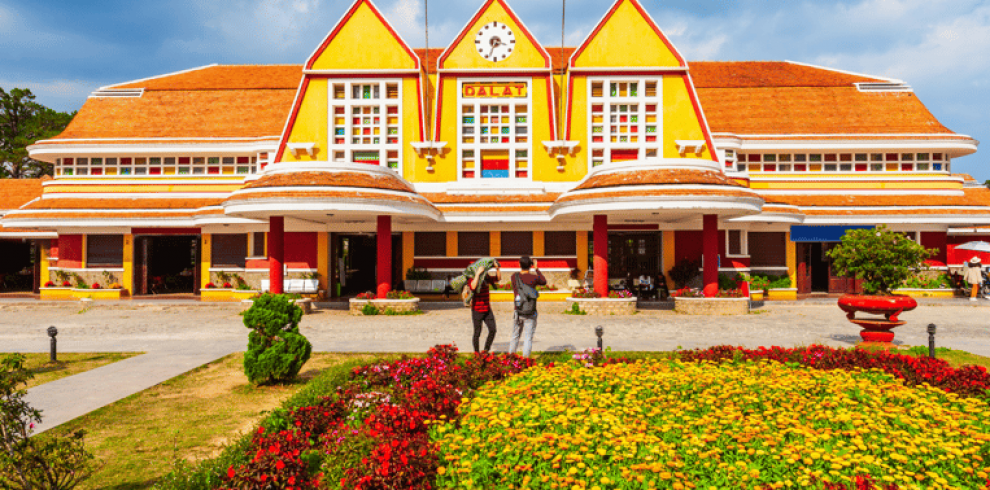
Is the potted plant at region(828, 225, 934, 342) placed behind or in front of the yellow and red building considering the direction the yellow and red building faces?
in front

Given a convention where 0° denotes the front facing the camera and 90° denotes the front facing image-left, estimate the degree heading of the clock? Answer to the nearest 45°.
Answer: approximately 0°

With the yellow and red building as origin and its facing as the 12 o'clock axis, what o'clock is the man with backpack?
The man with backpack is roughly at 12 o'clock from the yellow and red building.

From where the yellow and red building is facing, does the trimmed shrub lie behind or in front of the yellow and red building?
in front

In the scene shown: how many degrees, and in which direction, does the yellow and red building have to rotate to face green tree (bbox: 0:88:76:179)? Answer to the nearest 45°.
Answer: approximately 135° to its right

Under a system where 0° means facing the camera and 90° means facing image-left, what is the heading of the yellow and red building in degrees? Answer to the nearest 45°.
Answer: approximately 0°

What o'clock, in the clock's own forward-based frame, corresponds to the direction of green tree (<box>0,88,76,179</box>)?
The green tree is roughly at 4 o'clock from the clock.

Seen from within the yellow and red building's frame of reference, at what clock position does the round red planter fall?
The round red planter is roughly at 11 o'clock from the yellow and red building.

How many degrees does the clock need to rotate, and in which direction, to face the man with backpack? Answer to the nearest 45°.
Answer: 0° — it already faces them
